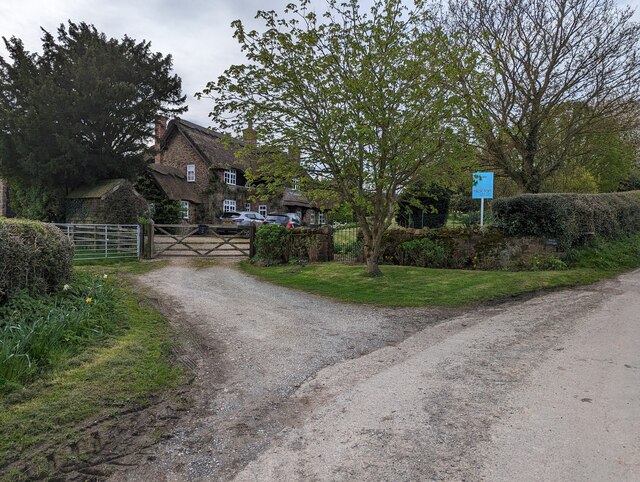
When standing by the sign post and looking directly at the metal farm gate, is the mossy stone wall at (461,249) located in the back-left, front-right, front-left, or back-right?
front-left

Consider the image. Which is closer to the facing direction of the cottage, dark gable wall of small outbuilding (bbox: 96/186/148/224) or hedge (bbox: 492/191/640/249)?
the hedge

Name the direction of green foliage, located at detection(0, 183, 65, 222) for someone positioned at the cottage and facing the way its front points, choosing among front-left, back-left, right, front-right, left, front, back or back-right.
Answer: right

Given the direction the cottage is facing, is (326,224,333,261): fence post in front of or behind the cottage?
in front

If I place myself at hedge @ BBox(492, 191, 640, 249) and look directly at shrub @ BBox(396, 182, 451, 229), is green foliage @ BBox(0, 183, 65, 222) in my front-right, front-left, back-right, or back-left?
front-left

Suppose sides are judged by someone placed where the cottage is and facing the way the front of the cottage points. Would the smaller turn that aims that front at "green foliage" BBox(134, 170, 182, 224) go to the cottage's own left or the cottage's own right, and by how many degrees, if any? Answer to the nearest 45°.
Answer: approximately 90° to the cottage's own right

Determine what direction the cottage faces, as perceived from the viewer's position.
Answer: facing the viewer and to the right of the viewer

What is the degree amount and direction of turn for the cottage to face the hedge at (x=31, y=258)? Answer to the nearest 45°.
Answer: approximately 45° to its right

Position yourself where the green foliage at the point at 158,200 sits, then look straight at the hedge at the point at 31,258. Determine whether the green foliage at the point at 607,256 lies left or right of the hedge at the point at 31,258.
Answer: left
